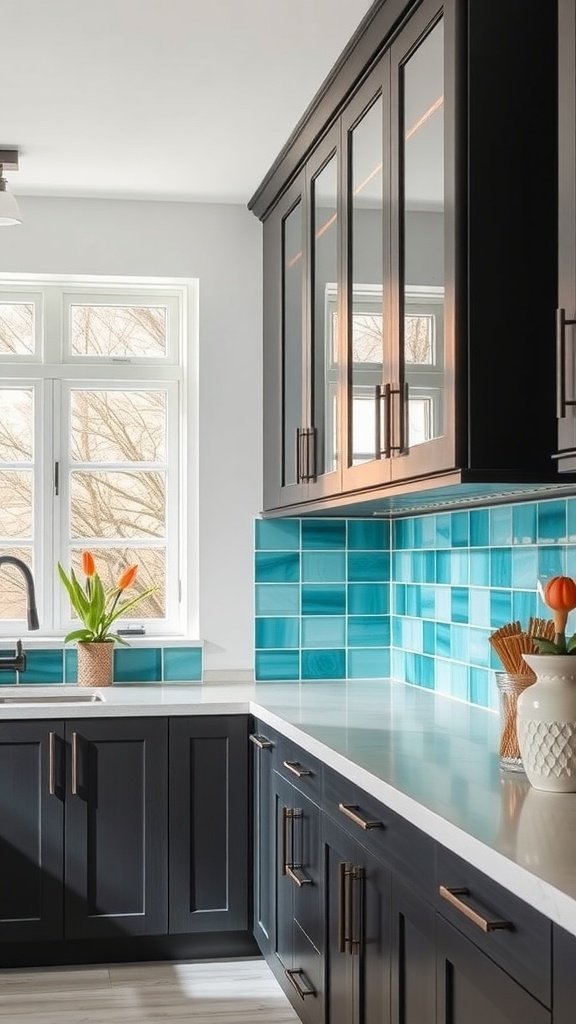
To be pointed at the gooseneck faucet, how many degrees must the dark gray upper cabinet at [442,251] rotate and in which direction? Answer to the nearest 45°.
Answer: approximately 90° to its right

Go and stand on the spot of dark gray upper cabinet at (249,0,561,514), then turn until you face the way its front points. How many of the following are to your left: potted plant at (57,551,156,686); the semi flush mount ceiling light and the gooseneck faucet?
0

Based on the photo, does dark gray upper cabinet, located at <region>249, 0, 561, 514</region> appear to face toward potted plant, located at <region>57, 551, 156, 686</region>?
no

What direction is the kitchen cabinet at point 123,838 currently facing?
toward the camera

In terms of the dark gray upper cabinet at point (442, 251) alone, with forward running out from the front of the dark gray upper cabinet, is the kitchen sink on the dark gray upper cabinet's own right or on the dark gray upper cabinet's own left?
on the dark gray upper cabinet's own right
